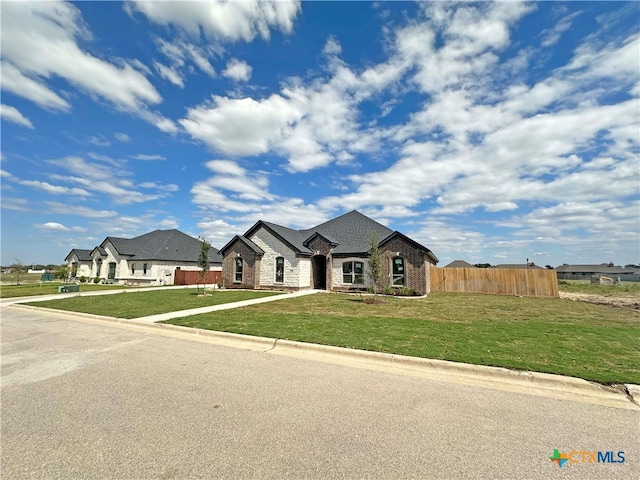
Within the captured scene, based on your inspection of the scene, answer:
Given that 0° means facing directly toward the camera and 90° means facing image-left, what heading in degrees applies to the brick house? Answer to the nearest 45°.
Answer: approximately 45°

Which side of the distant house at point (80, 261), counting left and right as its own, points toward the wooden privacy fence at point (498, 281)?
left

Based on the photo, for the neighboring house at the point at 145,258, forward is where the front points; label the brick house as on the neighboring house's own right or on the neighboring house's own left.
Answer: on the neighboring house's own left

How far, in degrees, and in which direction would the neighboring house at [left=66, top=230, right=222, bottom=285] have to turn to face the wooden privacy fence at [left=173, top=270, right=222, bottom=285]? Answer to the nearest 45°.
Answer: approximately 90° to its left

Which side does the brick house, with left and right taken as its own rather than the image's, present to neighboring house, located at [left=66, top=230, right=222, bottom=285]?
right

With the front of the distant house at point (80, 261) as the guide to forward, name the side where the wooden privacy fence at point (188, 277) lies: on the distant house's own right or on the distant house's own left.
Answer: on the distant house's own left
